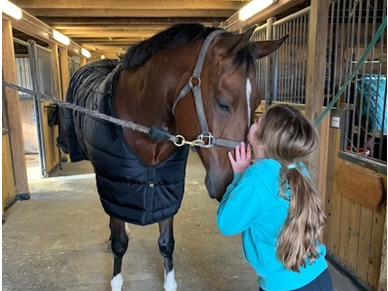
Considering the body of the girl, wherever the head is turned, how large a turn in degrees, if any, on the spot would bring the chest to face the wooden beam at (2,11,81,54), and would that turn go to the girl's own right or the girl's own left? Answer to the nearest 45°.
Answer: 0° — they already face it

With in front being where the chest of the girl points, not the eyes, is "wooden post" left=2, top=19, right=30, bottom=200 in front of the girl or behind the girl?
in front

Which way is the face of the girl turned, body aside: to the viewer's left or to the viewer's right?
to the viewer's left

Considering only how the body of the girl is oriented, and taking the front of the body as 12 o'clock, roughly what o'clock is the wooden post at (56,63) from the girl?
The wooden post is roughly at 12 o'clock from the girl.

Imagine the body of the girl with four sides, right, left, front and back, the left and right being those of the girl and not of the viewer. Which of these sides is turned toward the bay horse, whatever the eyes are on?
front

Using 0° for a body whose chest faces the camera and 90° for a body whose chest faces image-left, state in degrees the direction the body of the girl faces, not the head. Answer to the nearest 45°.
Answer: approximately 135°

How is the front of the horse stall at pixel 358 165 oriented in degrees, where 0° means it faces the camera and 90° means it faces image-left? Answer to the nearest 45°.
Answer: approximately 45°

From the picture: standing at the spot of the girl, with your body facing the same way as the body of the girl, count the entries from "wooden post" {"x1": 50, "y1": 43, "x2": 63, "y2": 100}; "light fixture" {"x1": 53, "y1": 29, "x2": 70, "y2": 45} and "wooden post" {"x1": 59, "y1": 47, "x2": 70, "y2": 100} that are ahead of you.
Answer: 3

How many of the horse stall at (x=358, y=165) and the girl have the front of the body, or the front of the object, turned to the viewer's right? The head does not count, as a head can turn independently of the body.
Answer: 0

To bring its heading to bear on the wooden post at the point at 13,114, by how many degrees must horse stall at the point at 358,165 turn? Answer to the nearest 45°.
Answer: approximately 45° to its right
